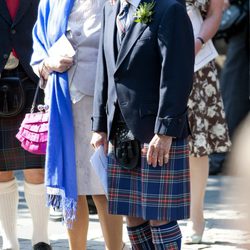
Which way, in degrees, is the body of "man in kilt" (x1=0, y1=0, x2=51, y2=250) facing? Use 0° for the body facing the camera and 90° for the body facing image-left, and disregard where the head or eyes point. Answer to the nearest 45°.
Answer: approximately 0°

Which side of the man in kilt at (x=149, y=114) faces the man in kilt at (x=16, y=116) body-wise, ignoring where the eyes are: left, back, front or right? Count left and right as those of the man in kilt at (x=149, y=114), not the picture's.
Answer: right

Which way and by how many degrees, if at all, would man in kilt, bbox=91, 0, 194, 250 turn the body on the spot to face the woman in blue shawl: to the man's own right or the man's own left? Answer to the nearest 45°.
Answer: approximately 90° to the man's own right

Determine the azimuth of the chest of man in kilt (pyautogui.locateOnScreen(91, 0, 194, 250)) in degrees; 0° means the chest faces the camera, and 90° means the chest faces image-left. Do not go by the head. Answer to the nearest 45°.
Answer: approximately 45°
